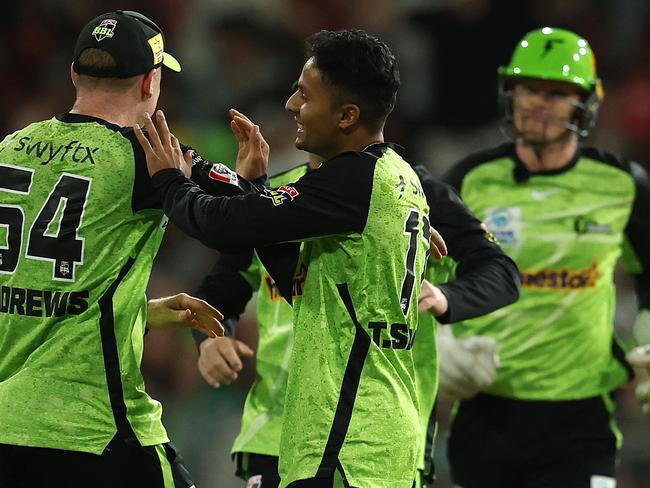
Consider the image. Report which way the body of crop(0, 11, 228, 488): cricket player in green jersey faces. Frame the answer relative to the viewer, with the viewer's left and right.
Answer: facing away from the viewer and to the right of the viewer

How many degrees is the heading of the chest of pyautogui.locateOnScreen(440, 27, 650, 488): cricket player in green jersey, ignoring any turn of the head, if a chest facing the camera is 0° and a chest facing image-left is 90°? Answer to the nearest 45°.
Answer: approximately 0°

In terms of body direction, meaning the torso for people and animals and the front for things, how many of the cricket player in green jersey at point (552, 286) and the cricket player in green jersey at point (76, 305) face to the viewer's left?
0

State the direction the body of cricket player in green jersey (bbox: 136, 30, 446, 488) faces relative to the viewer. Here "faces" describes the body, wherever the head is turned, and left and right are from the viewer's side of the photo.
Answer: facing to the left of the viewer

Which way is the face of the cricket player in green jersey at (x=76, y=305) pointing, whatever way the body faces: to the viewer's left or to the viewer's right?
to the viewer's right

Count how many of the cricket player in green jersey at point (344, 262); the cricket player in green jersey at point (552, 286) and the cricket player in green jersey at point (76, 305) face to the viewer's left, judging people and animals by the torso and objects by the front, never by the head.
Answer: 1

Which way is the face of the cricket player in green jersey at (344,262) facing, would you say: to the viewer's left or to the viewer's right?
to the viewer's left

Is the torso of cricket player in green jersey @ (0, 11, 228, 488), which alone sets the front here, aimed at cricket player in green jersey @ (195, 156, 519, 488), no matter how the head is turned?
yes
